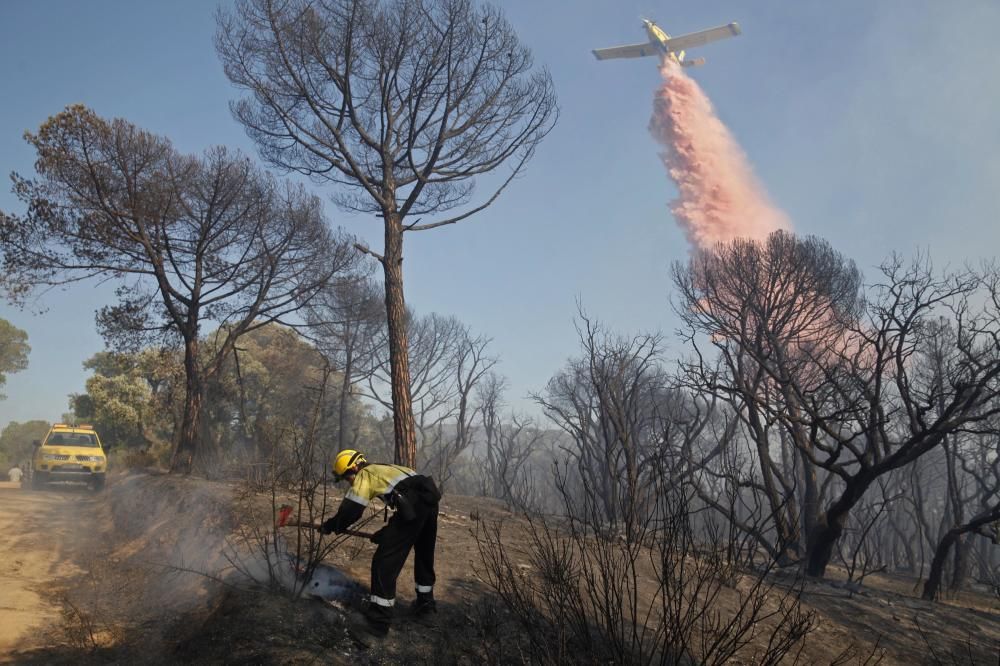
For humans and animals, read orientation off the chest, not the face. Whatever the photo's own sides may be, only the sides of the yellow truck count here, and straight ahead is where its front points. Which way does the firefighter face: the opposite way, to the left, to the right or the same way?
to the right

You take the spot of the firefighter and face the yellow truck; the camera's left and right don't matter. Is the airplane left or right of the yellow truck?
right

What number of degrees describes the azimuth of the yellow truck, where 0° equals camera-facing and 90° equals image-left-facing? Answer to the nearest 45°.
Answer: approximately 0°

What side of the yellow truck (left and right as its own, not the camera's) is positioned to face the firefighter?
front

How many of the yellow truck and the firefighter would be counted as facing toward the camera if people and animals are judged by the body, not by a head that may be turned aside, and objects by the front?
1

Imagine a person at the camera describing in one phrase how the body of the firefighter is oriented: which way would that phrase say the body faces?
to the viewer's left

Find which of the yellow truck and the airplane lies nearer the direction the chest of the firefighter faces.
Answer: the yellow truck

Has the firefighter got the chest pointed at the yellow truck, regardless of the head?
no

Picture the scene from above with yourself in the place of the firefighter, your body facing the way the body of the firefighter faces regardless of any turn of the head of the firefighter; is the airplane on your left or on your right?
on your right
